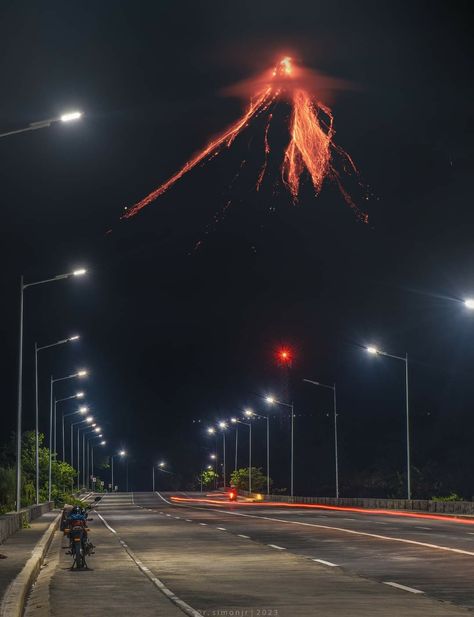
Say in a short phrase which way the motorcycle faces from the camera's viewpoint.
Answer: facing away from the viewer

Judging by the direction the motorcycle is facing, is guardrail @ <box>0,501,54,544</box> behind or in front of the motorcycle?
in front
